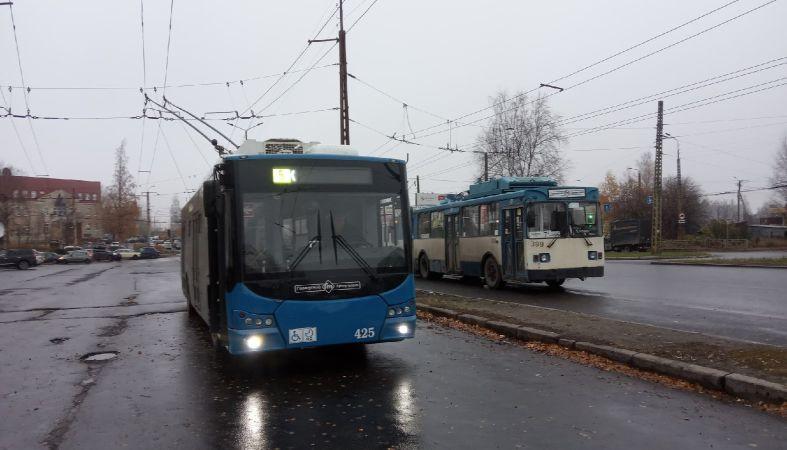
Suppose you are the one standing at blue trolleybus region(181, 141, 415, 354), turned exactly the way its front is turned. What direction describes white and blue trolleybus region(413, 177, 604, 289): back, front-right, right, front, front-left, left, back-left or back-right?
back-left

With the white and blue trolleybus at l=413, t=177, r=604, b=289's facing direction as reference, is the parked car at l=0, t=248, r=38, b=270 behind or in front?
behind

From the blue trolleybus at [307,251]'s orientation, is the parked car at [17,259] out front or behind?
behind

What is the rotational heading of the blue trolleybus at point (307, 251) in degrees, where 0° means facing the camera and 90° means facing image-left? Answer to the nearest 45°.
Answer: approximately 0°

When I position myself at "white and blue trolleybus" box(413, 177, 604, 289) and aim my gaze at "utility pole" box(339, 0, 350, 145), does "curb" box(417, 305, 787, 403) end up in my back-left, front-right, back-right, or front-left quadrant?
back-left

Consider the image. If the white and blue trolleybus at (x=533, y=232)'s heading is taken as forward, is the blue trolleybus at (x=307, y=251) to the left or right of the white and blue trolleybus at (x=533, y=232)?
on its right

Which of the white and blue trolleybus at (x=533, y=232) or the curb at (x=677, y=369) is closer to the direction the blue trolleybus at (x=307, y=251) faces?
the curb

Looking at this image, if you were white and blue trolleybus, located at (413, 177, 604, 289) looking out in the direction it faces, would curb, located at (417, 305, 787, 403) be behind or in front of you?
in front

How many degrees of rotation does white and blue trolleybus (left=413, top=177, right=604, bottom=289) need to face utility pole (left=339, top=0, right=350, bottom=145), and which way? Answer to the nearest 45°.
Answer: approximately 135° to its right

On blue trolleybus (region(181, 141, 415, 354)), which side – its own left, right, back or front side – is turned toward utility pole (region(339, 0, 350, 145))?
back

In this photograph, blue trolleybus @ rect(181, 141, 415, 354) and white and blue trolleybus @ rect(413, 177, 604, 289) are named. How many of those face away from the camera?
0

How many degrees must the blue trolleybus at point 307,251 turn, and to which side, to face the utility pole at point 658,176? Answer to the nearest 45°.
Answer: approximately 135° to its left

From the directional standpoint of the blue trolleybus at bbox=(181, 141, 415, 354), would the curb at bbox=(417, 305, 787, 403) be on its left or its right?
on its left
